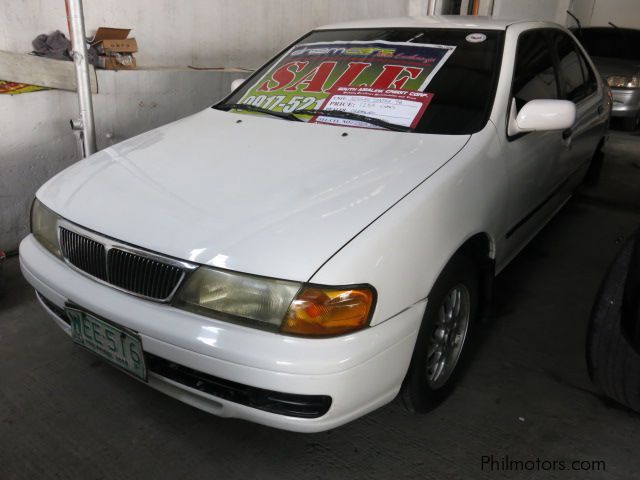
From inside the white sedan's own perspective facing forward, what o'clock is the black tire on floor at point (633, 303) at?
The black tire on floor is roughly at 8 o'clock from the white sedan.

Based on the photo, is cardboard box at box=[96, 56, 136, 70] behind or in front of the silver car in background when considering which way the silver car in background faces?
in front

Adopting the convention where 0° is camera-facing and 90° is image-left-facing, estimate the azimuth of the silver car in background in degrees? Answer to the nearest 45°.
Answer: approximately 0°

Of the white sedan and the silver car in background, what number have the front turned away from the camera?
0

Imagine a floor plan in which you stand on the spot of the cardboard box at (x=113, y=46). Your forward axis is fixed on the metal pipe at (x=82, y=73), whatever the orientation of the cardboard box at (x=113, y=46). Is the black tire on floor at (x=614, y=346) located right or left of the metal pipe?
left

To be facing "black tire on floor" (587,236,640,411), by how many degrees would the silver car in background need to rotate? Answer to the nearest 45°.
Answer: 0° — it already faces it

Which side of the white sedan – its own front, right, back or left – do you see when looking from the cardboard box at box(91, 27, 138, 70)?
right

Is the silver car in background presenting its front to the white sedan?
yes

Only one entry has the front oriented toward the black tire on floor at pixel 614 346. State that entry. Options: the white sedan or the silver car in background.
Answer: the silver car in background
